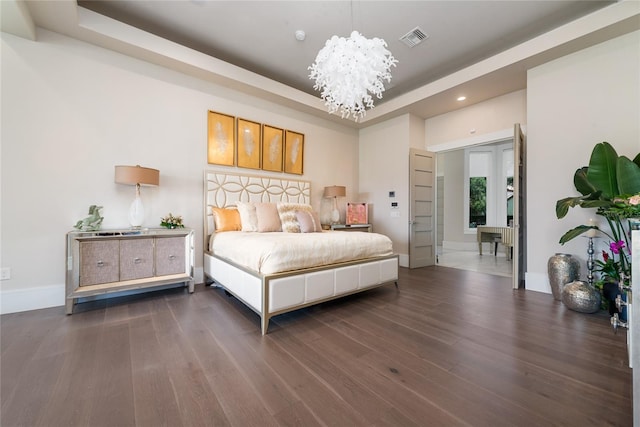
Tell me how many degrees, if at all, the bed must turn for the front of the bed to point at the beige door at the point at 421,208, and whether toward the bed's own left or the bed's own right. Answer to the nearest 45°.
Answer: approximately 90° to the bed's own left

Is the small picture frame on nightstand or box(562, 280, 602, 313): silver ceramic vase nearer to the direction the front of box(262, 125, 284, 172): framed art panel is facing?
the silver ceramic vase

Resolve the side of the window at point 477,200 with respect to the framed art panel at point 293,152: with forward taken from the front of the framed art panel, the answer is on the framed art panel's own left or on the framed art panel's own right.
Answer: on the framed art panel's own left

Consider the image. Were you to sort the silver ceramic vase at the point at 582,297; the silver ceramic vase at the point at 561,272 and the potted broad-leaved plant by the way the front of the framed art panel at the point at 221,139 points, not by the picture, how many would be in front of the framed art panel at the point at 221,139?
3

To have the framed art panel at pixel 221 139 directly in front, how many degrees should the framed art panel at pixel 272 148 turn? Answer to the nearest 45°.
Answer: approximately 90° to its right

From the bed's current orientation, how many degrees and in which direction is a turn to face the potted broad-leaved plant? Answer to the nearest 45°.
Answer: approximately 45° to its left

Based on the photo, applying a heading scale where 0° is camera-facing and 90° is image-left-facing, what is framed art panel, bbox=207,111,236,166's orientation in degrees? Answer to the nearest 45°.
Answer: approximately 315°

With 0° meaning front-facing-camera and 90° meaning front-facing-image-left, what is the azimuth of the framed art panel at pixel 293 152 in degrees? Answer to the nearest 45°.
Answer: approximately 315°

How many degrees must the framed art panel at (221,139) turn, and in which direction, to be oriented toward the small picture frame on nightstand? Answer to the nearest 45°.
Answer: approximately 45° to its left
